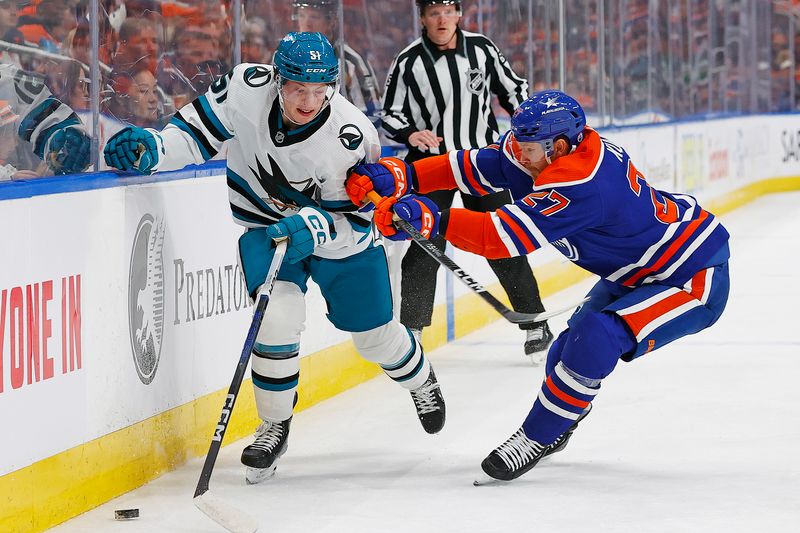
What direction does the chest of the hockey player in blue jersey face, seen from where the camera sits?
to the viewer's left

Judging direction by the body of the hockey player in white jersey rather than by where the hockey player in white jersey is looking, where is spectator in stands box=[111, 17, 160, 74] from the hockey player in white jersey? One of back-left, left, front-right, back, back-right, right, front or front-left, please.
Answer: back-right

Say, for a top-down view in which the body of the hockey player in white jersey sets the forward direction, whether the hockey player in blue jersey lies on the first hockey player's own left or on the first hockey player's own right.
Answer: on the first hockey player's own left

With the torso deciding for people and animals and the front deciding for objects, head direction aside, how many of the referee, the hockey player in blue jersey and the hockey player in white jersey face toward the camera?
2

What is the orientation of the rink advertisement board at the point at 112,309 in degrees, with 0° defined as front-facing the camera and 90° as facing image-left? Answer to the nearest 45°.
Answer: approximately 315°

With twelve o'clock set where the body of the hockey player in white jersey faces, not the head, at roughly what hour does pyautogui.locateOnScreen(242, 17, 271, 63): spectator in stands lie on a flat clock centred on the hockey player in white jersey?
The spectator in stands is roughly at 6 o'clock from the hockey player in white jersey.
